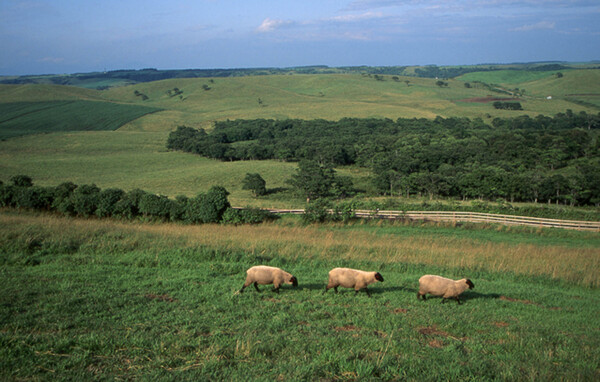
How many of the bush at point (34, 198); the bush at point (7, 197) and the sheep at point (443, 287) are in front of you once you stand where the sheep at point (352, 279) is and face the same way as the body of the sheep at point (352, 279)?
1

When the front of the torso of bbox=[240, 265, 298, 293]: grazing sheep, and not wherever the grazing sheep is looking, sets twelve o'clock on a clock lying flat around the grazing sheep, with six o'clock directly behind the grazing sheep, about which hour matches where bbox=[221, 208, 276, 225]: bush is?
The bush is roughly at 9 o'clock from the grazing sheep.

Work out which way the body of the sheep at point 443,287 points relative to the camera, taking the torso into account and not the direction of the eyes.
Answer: to the viewer's right

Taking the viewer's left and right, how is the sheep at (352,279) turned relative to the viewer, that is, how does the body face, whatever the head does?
facing to the right of the viewer

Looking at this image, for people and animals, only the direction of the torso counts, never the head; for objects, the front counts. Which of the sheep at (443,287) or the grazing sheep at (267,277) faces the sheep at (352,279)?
the grazing sheep

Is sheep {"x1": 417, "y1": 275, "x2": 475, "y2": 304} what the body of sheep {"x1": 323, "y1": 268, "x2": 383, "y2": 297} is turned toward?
yes

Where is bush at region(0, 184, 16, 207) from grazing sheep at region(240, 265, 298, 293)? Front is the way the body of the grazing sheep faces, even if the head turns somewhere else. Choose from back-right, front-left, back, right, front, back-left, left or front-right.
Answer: back-left

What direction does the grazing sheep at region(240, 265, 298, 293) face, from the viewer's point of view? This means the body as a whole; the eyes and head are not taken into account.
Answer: to the viewer's right

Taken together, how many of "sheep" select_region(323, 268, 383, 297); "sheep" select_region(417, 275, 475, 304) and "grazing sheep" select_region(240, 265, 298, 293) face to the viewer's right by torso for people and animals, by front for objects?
3

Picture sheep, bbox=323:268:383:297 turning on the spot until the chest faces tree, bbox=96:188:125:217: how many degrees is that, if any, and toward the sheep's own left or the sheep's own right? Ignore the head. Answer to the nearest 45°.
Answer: approximately 135° to the sheep's own left
